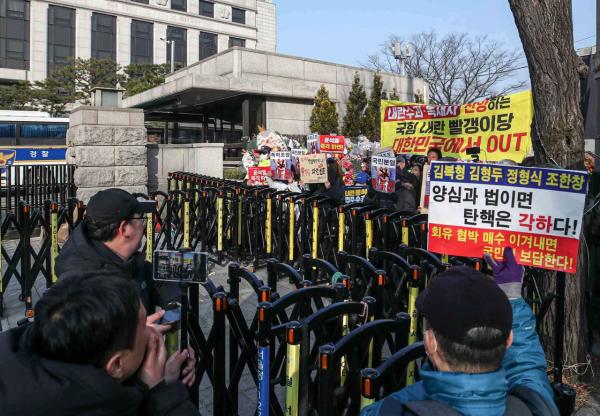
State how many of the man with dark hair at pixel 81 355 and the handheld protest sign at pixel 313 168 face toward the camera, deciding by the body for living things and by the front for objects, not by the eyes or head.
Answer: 1

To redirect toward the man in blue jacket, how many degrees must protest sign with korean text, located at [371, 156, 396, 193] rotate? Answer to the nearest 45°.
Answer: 0° — it already faces them

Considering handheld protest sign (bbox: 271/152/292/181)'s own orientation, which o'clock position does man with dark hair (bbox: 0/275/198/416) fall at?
The man with dark hair is roughly at 12 o'clock from the handheld protest sign.

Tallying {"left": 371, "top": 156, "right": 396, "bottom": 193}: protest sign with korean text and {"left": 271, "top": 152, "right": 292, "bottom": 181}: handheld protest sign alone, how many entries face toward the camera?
2

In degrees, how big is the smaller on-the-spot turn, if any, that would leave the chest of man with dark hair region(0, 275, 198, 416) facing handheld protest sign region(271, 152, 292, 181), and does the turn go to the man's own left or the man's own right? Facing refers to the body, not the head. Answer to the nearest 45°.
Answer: approximately 45° to the man's own left
